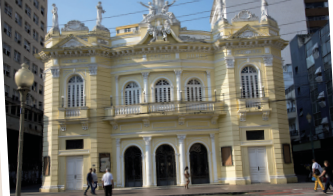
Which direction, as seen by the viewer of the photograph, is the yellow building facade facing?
facing the viewer

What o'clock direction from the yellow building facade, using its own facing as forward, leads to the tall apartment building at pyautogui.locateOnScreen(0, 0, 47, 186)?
The tall apartment building is roughly at 4 o'clock from the yellow building facade.
